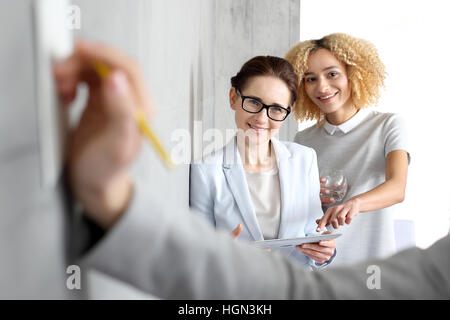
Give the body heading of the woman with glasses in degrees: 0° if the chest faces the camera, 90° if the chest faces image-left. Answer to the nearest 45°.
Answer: approximately 0°

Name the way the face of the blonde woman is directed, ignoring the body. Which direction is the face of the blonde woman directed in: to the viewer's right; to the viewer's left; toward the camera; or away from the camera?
toward the camera

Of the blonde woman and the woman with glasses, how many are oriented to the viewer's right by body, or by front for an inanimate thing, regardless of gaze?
0

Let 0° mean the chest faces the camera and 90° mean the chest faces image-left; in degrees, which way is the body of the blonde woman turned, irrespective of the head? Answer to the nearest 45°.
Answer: approximately 45°

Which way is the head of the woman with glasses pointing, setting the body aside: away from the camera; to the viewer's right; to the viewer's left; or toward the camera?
toward the camera
